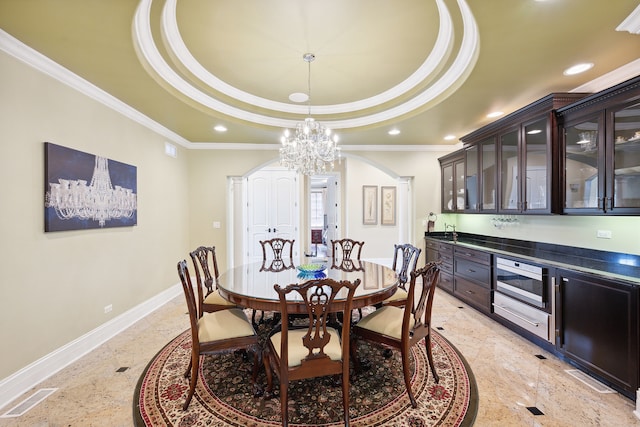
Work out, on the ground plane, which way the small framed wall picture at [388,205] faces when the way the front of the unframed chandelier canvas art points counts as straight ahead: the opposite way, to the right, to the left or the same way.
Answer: to the right

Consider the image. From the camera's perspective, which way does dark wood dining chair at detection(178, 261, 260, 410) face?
to the viewer's right

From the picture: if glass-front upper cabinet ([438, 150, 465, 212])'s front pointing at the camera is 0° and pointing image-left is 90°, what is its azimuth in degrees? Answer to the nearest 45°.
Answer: approximately 45°

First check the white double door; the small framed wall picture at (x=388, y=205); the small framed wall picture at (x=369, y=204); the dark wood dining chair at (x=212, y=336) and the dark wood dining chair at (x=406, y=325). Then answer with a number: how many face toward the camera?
3

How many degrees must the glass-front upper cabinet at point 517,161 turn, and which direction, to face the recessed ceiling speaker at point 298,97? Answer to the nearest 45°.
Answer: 0° — it already faces it

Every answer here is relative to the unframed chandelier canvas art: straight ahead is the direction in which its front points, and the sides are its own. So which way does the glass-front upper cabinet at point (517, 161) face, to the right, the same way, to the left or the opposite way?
the opposite way

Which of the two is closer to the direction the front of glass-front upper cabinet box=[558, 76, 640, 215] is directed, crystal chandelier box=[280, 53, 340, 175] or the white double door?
the crystal chandelier

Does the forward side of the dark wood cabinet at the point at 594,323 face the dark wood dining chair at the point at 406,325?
yes
